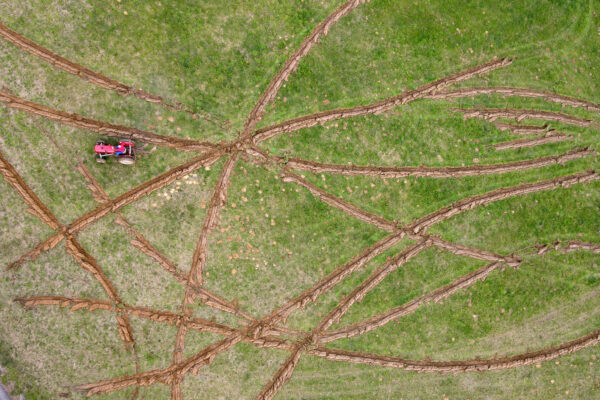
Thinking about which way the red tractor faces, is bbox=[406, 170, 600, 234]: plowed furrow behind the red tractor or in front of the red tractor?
behind

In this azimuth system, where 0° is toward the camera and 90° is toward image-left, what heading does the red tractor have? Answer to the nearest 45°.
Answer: approximately 90°

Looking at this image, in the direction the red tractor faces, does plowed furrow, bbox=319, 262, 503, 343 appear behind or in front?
behind

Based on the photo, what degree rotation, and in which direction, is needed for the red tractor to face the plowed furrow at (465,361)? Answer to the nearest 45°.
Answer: approximately 180°

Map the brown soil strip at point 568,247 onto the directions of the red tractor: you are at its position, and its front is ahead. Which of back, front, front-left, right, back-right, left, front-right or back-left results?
back
